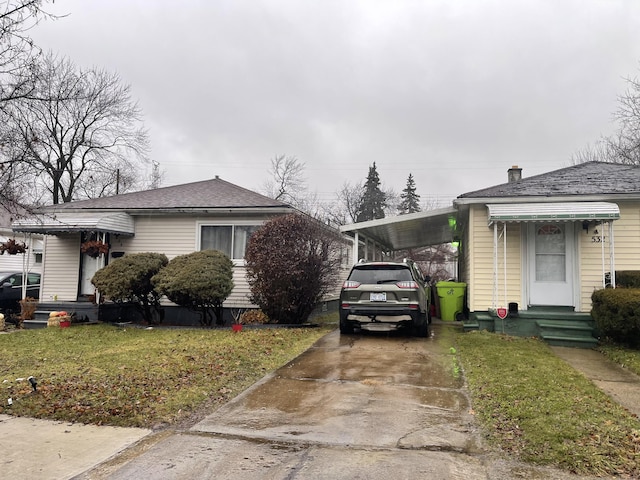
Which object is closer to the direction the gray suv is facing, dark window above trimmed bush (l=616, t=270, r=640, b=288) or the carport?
the carport

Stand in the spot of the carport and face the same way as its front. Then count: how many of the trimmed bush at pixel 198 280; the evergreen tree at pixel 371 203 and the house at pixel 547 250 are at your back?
1

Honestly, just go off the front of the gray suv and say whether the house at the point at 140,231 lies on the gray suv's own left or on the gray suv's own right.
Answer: on the gray suv's own left

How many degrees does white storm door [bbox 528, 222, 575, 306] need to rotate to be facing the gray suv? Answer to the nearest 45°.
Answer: approximately 45° to its right

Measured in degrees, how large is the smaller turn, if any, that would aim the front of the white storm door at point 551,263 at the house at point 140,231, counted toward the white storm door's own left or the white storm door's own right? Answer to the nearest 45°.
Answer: approximately 90° to the white storm door's own right

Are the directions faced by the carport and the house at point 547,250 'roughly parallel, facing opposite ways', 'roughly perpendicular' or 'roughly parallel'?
roughly parallel

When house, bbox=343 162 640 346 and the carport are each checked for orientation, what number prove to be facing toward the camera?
2

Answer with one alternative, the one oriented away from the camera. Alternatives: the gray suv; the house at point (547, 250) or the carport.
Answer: the gray suv

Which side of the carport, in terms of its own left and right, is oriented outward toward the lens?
front

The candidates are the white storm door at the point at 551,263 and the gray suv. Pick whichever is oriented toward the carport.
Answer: the gray suv

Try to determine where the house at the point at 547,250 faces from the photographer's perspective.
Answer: facing the viewer

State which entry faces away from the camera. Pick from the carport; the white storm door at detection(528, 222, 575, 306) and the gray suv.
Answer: the gray suv

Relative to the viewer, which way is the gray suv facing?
away from the camera

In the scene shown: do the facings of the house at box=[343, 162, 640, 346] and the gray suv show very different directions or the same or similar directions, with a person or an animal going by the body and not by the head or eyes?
very different directions

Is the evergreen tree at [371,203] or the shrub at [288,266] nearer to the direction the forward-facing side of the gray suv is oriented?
the evergreen tree

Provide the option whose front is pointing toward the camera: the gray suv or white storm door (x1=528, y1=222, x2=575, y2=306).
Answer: the white storm door
